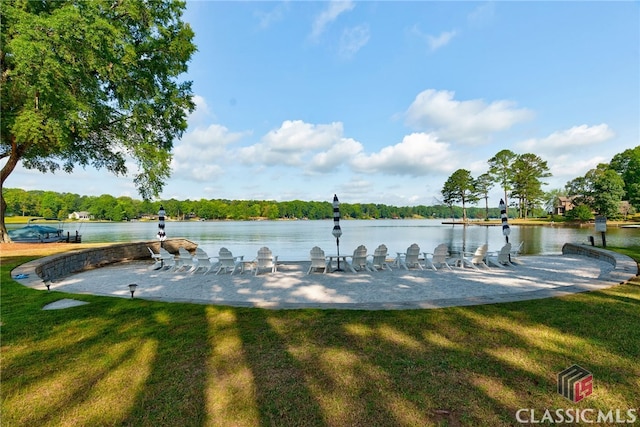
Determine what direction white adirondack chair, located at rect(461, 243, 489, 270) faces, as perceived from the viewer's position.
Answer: facing away from the viewer and to the left of the viewer

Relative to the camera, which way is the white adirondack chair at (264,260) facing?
away from the camera

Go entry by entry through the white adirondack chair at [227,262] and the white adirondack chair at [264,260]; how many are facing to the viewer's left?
0

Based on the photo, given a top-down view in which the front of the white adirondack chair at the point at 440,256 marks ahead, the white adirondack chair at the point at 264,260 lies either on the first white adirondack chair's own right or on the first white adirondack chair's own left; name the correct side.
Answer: on the first white adirondack chair's own left

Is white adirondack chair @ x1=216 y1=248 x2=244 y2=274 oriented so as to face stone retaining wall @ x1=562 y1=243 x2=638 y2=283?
no

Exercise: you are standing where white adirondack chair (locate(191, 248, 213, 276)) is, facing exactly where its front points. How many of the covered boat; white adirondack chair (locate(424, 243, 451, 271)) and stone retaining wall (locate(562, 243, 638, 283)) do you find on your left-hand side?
1

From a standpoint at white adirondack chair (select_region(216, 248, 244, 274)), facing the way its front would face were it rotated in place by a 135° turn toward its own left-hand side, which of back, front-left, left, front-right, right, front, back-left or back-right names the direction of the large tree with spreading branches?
front-right

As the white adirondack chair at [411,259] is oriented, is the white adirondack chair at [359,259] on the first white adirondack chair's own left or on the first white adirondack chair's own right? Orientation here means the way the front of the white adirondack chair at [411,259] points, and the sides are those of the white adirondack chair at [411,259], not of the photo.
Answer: on the first white adirondack chair's own left

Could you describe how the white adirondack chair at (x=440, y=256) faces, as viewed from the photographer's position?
facing away from the viewer and to the left of the viewer

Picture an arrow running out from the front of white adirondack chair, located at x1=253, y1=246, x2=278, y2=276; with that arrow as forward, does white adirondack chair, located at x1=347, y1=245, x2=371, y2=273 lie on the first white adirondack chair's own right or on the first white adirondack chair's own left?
on the first white adirondack chair's own right

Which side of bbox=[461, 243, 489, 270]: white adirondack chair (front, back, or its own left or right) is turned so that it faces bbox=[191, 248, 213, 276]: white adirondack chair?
left

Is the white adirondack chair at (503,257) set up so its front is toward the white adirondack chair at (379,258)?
no

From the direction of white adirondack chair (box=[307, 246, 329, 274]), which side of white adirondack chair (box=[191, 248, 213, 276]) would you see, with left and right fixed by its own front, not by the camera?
right

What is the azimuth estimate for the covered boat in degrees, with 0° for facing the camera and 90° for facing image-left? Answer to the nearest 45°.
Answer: approximately 90°

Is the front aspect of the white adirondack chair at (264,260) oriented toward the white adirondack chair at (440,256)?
no

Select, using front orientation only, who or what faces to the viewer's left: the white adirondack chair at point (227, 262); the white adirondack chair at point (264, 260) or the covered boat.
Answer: the covered boat

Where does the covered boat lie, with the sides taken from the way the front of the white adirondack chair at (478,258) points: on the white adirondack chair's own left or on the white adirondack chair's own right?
on the white adirondack chair's own left
